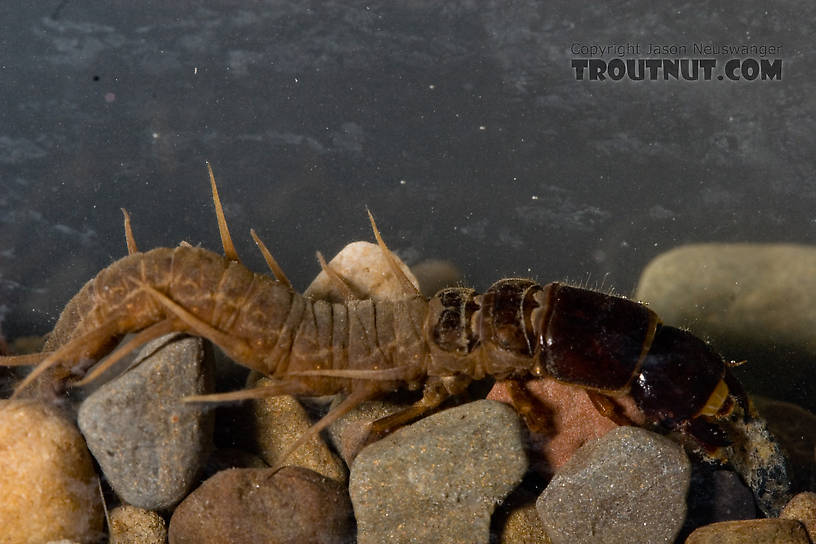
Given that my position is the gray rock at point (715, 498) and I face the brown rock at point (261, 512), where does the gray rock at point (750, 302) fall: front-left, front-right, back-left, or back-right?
back-right

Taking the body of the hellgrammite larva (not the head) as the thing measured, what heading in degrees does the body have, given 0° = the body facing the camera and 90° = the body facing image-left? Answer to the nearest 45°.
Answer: approximately 270°

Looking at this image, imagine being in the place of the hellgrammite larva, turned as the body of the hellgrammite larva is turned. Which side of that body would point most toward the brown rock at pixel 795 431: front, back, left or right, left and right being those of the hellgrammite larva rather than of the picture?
front

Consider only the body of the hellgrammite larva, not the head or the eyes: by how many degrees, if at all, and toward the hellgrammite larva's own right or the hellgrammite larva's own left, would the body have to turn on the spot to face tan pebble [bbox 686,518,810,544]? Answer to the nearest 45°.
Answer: approximately 45° to the hellgrammite larva's own right

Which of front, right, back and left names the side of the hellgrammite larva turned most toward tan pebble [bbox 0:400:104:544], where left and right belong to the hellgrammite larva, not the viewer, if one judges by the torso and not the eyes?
back
